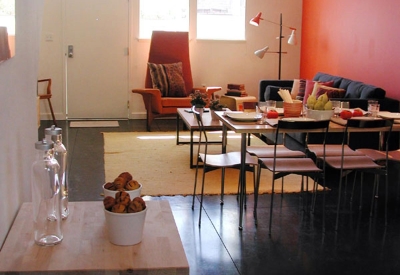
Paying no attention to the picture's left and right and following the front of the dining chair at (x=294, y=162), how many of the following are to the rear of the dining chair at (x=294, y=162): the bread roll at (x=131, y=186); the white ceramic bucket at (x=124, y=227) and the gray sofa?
2

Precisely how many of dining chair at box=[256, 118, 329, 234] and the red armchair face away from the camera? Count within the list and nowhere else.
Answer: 1

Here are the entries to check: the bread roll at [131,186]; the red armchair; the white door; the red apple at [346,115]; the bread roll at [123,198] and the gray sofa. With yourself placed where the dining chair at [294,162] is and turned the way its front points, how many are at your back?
2

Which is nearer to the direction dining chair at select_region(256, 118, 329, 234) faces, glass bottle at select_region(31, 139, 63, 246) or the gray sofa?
the gray sofa

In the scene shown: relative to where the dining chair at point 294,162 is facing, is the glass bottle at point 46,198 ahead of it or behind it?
behind

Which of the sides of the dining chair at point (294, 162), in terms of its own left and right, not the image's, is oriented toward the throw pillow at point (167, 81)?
front

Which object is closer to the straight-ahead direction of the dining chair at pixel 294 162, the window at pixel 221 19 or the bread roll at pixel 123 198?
the window

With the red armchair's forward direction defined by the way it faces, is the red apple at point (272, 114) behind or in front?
in front

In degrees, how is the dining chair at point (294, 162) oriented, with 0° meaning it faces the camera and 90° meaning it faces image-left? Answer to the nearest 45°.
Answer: approximately 180°

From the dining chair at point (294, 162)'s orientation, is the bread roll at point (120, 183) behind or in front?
behind

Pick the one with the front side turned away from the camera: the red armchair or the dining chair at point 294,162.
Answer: the dining chair

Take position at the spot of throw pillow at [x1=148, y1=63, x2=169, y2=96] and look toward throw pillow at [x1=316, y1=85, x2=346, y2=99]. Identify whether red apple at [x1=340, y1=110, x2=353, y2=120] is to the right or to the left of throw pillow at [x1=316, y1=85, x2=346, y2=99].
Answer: right

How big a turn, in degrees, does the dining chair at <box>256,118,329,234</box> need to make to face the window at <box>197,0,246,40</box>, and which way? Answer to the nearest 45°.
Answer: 0° — it already faces it

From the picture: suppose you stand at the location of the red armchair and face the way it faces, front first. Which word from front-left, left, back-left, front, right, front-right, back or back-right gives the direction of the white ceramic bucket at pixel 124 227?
front-right
